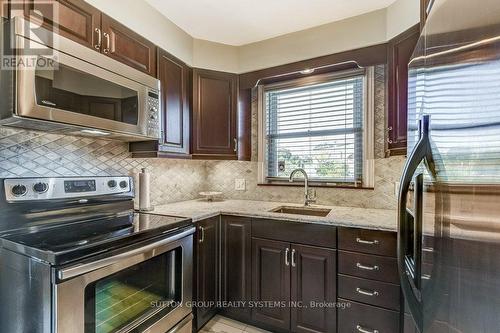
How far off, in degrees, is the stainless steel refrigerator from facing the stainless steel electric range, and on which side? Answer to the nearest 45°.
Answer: approximately 45° to its right

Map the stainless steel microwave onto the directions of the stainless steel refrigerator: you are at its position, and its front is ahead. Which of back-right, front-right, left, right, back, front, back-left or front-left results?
front-right

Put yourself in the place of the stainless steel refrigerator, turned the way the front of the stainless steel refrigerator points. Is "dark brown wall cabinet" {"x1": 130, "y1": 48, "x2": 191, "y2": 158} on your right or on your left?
on your right

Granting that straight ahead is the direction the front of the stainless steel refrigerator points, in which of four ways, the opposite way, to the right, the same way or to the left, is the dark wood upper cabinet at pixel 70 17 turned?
the opposite way

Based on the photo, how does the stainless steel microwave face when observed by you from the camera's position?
facing the viewer and to the right of the viewer

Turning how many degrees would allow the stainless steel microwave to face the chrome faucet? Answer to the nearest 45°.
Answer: approximately 45° to its left

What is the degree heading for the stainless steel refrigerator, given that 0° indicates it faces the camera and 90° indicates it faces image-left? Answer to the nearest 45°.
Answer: approximately 45°

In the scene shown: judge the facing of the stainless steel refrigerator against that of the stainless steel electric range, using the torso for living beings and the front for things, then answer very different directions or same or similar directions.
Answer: very different directions

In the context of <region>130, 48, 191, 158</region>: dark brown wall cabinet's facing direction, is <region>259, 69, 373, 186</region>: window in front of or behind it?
in front

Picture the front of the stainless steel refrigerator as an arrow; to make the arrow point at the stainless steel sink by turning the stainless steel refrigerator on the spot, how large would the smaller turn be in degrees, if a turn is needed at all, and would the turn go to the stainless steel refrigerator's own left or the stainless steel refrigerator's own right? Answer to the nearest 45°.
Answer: approximately 90° to the stainless steel refrigerator's own right

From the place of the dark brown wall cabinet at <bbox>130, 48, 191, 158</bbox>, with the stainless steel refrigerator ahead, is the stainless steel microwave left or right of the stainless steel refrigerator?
right

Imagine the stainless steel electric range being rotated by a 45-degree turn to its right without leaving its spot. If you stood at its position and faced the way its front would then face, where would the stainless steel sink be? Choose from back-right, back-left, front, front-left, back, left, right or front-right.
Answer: left

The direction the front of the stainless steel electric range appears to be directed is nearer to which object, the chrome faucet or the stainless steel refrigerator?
the stainless steel refrigerator

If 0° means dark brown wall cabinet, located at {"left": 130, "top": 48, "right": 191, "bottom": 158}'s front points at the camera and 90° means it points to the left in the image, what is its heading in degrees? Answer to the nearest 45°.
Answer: approximately 315°

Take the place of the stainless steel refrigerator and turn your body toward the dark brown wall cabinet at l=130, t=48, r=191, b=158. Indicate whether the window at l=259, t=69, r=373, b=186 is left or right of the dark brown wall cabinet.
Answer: right
